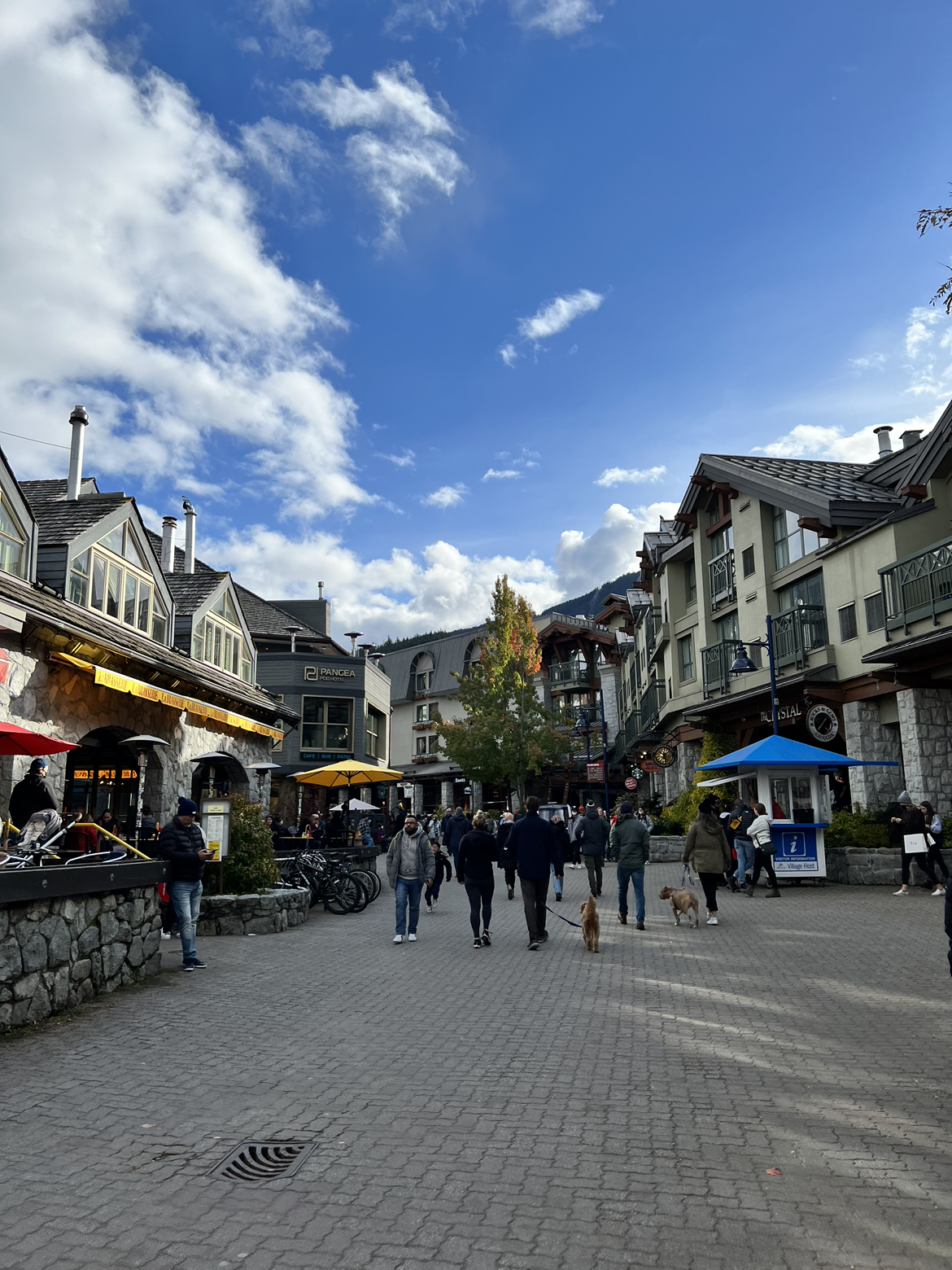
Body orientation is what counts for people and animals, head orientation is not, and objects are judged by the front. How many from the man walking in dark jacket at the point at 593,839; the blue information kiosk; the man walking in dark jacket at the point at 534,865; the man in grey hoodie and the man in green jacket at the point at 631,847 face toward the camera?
2

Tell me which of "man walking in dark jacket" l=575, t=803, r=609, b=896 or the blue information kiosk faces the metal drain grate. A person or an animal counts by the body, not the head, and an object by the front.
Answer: the blue information kiosk

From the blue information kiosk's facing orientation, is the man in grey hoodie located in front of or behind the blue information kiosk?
in front

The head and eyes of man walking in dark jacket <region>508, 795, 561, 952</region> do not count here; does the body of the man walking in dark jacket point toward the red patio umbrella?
no

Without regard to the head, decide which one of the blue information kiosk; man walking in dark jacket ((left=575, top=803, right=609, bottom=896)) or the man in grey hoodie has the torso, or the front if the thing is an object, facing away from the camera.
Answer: the man walking in dark jacket

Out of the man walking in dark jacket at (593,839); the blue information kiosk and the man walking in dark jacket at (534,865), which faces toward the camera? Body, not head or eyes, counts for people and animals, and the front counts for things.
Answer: the blue information kiosk

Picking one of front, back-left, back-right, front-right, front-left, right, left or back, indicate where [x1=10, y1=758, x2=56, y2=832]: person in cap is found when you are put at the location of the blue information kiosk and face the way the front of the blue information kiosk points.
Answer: front-right

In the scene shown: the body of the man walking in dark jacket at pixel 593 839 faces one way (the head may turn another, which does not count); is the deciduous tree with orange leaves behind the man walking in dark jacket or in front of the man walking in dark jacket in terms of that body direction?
in front

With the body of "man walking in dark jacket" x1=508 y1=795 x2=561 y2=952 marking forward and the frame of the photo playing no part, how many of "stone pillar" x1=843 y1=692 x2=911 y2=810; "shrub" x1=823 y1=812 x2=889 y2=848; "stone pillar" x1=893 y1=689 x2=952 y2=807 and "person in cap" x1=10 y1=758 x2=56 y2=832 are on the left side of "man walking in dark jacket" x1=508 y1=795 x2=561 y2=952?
1

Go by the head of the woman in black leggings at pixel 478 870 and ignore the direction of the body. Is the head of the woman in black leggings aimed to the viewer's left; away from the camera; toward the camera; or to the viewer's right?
away from the camera

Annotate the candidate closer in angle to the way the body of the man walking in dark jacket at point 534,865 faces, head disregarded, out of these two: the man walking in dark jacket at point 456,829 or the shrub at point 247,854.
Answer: the man walking in dark jacket

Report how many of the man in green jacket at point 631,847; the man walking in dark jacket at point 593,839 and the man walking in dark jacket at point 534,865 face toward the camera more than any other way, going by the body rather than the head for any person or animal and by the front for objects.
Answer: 0

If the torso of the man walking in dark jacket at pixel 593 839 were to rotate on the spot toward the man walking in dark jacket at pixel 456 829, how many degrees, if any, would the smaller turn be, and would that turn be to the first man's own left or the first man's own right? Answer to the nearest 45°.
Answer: approximately 45° to the first man's own left

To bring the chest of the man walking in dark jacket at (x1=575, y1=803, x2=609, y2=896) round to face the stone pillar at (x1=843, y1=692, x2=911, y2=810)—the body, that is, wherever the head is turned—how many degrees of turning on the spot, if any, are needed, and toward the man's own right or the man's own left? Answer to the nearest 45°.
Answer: approximately 45° to the man's own right

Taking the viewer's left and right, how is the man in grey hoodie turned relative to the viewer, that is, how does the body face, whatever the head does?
facing the viewer

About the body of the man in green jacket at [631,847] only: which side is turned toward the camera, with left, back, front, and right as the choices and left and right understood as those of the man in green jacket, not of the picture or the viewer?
back

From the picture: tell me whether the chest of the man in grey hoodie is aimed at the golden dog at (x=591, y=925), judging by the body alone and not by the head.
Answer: no

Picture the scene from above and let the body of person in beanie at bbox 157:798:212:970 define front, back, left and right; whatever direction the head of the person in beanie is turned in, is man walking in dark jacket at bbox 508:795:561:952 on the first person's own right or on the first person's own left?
on the first person's own left

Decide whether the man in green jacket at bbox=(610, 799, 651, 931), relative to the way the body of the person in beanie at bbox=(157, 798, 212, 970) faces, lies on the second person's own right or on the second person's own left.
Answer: on the second person's own left

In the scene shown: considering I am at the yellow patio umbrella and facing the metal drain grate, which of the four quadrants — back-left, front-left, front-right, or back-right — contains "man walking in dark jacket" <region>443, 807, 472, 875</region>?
front-left

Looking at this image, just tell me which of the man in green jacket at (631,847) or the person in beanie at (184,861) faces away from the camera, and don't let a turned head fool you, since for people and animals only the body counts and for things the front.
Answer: the man in green jacket
